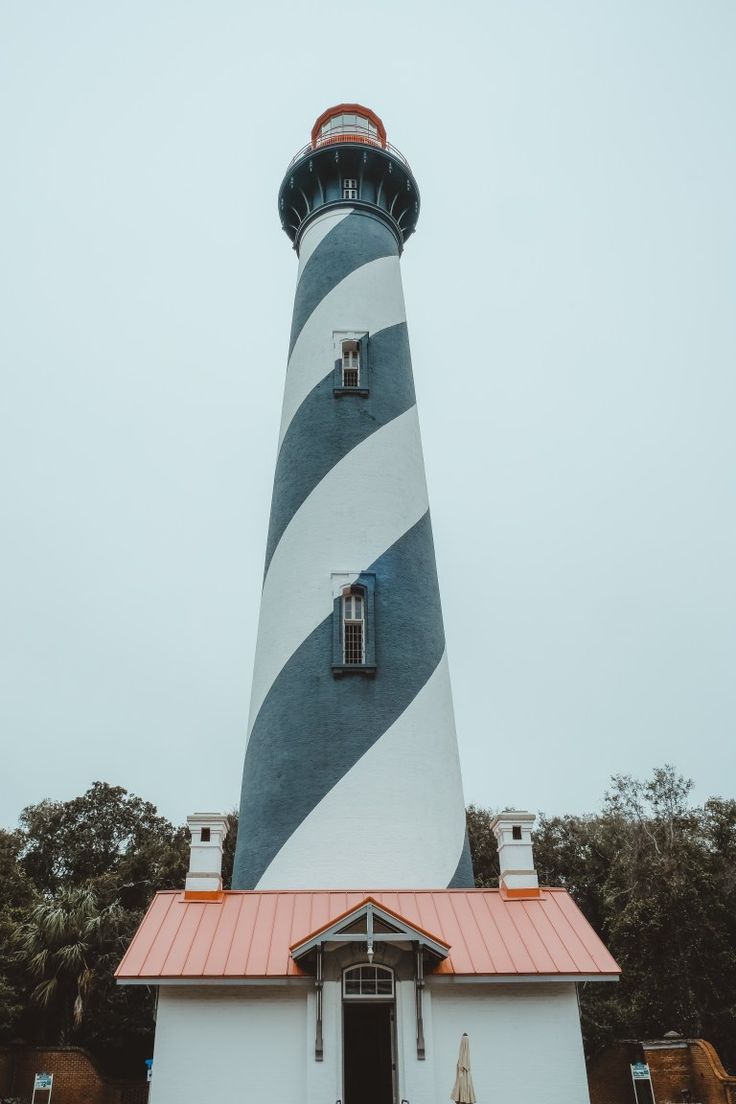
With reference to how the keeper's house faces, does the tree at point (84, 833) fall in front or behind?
behind

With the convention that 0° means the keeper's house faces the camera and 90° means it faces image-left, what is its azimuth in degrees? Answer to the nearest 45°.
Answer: approximately 0°

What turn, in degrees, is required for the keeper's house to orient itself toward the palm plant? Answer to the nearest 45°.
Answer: approximately 135° to its right

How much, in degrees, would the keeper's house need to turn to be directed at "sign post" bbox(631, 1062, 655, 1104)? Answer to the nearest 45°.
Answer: approximately 135° to its left
